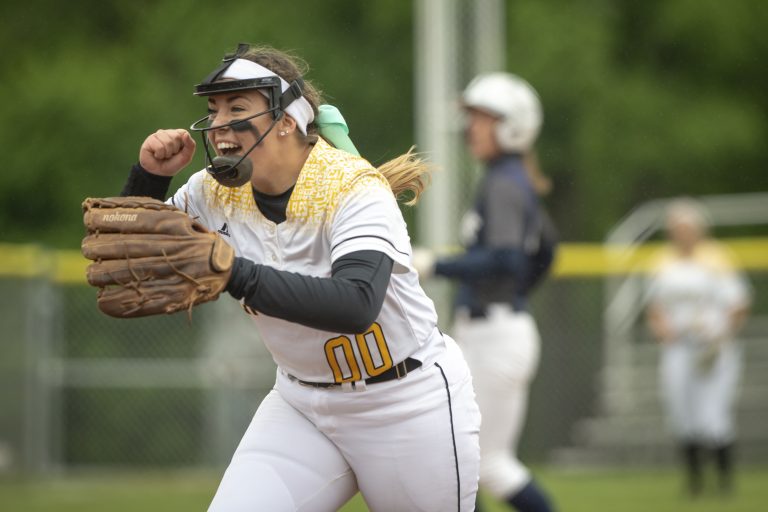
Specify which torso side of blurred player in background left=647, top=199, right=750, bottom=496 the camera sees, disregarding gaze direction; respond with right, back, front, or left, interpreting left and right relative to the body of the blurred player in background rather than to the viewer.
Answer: front

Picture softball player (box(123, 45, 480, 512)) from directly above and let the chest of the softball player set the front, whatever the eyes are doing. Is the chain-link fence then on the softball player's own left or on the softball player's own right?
on the softball player's own right

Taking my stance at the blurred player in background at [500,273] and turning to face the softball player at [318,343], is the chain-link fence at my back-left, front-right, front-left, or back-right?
back-right

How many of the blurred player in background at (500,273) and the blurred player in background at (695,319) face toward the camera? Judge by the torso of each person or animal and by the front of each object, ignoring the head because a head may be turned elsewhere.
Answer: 1

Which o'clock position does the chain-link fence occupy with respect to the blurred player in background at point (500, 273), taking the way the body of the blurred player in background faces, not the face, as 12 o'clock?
The chain-link fence is roughly at 2 o'clock from the blurred player in background.

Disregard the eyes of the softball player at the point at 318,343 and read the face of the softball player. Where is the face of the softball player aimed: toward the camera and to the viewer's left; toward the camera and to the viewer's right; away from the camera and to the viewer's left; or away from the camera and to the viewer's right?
toward the camera and to the viewer's left

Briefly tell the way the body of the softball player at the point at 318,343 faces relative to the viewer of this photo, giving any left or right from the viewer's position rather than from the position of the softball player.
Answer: facing the viewer and to the left of the viewer

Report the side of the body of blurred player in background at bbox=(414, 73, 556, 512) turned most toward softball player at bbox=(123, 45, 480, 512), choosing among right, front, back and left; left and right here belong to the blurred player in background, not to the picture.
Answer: left

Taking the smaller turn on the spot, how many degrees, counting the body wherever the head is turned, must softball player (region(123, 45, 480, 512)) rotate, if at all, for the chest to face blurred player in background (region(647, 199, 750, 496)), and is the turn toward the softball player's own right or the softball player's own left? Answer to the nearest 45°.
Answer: approximately 180°

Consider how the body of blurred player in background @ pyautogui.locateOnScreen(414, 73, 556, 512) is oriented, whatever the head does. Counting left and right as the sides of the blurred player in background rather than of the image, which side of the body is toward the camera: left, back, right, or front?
left

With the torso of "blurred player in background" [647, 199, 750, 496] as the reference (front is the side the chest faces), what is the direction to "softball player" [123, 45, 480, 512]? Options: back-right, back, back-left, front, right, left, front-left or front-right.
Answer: front

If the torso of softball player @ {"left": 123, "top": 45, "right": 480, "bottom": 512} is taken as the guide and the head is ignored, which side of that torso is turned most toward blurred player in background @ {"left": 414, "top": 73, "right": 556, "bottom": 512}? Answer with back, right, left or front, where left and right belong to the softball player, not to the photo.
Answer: back
